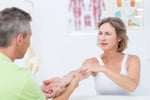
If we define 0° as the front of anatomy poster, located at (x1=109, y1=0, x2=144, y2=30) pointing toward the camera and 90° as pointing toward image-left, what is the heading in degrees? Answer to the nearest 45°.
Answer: approximately 0°

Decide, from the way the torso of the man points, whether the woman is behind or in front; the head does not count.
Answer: in front

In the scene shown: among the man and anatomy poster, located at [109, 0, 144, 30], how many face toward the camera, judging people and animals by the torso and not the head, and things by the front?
1

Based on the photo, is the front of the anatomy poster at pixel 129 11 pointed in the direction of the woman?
yes

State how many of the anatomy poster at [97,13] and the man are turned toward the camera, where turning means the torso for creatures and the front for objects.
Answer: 1

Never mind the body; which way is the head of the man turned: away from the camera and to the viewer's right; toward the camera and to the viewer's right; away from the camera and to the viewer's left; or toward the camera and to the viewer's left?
away from the camera and to the viewer's right

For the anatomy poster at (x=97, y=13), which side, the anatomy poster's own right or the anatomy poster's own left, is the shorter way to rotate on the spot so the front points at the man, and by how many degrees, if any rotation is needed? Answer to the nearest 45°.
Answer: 0° — it already faces them

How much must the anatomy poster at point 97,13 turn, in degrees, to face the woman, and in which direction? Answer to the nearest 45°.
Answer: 0° — it already faces them
